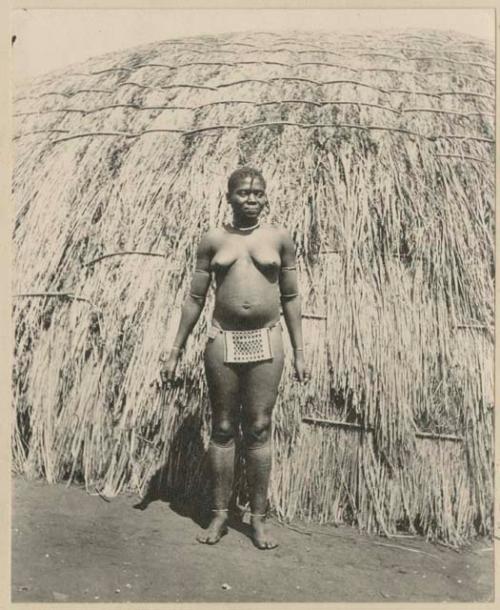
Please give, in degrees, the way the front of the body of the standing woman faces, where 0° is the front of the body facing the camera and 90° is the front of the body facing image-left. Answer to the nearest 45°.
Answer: approximately 0°
